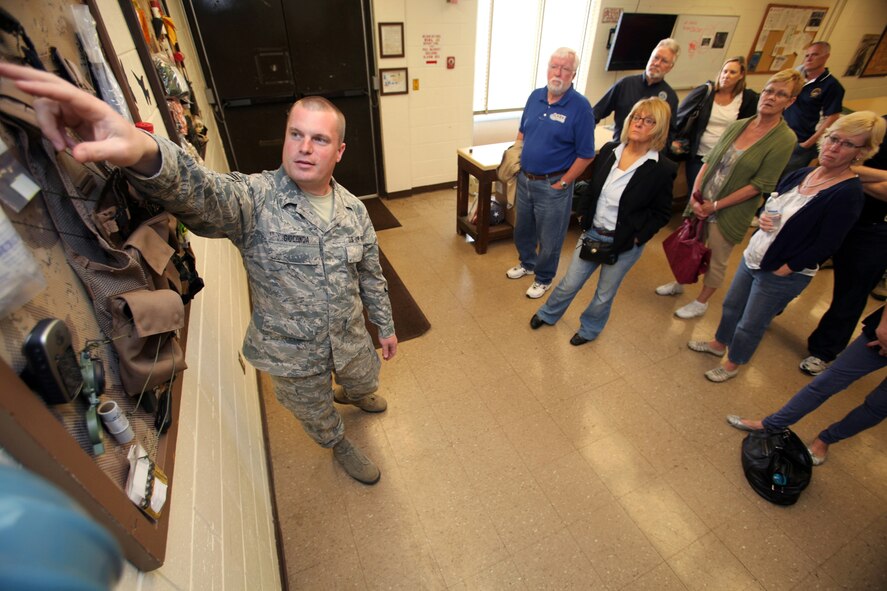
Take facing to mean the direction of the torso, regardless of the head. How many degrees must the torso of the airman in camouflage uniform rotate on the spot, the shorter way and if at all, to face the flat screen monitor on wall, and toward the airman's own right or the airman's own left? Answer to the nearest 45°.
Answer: approximately 90° to the airman's own left

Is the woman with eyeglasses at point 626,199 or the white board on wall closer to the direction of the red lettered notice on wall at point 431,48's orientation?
the woman with eyeglasses

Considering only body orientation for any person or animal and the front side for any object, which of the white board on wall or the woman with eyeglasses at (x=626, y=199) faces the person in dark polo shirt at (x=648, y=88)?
the white board on wall

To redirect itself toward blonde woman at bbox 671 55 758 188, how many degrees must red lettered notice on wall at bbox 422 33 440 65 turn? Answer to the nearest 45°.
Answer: approximately 45° to its left

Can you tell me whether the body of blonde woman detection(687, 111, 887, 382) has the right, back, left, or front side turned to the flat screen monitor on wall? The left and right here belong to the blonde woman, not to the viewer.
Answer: right

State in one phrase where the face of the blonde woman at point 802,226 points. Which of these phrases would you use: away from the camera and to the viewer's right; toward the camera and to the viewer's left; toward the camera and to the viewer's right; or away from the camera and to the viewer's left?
toward the camera and to the viewer's left

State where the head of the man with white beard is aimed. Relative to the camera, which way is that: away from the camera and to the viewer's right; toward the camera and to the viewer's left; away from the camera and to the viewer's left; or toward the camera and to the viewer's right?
toward the camera and to the viewer's left

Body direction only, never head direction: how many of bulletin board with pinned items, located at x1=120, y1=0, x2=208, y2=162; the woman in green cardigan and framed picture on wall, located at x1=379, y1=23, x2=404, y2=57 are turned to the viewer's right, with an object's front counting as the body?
1

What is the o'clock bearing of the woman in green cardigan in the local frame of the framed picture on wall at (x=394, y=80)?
The woman in green cardigan is roughly at 11 o'clock from the framed picture on wall.
